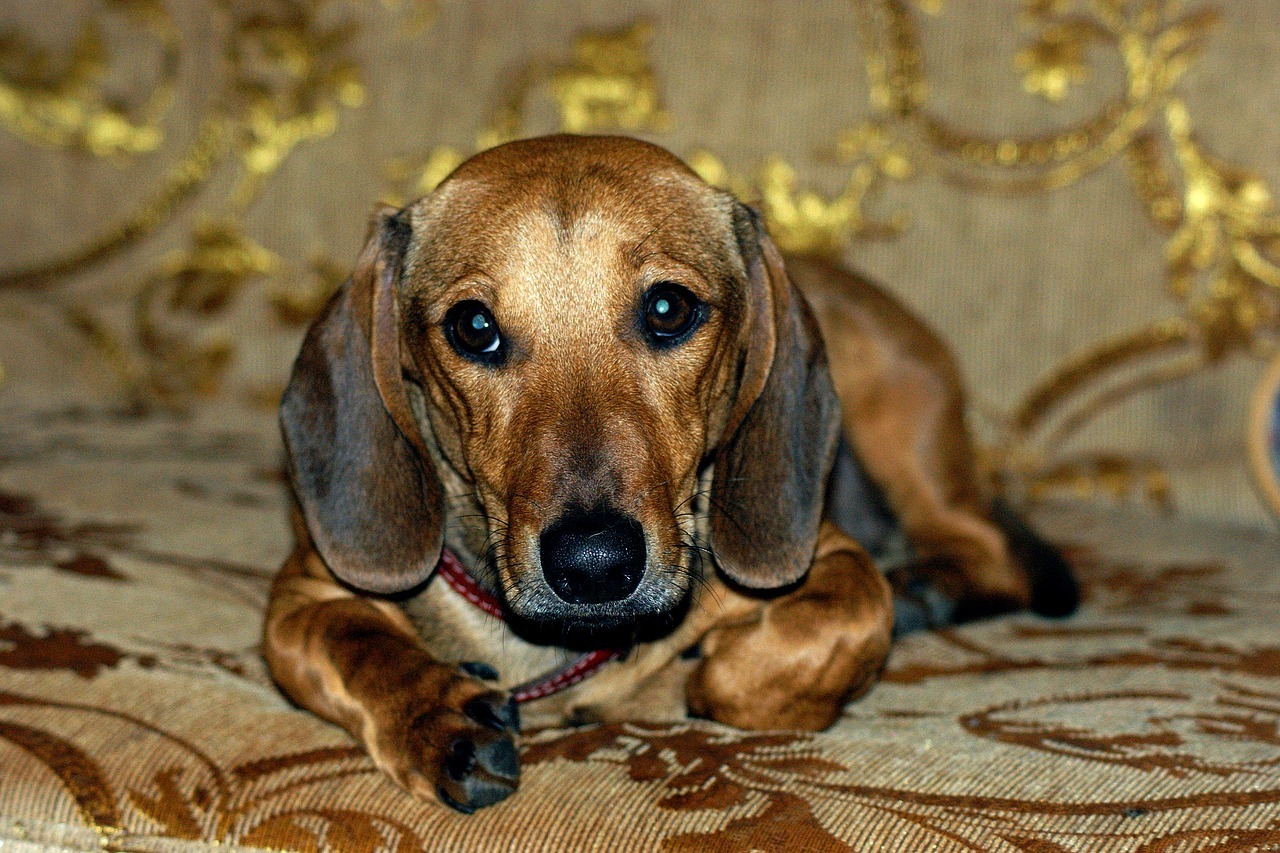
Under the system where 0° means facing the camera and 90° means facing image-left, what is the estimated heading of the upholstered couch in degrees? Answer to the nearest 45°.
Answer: approximately 0°
